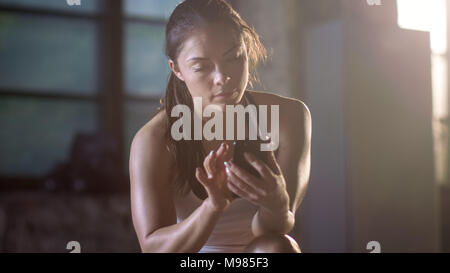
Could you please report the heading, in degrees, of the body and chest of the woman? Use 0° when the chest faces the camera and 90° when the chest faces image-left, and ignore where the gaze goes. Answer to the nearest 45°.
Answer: approximately 0°
